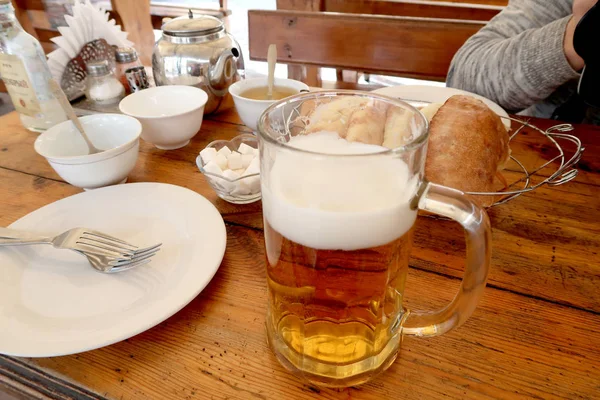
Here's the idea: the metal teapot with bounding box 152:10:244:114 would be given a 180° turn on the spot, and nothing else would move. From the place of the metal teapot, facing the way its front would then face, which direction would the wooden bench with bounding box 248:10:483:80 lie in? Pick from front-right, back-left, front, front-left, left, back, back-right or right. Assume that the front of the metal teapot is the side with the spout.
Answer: right

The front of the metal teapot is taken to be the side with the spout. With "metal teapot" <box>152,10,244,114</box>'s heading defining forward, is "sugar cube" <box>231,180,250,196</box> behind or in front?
in front

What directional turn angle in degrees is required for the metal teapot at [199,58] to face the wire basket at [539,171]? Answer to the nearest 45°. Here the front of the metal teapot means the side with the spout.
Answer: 0° — it already faces it

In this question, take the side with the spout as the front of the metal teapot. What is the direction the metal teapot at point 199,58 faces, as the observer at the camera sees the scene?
facing the viewer and to the right of the viewer

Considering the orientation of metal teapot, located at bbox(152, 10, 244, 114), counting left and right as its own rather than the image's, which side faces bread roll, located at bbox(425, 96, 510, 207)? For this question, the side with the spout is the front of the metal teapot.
front
